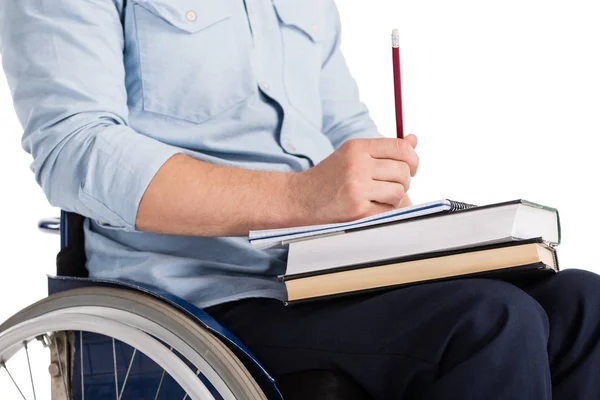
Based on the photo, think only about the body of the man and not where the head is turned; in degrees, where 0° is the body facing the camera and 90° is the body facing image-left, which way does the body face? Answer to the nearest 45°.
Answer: approximately 315°
